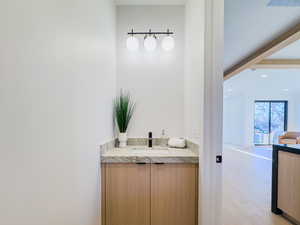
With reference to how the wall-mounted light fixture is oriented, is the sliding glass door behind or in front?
behind

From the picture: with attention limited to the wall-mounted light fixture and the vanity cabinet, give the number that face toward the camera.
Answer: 2

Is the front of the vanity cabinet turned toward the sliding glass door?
no

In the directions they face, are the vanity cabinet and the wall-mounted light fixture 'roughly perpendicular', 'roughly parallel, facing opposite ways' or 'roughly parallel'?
roughly parallel

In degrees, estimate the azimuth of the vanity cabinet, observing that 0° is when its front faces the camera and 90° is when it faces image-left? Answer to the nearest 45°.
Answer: approximately 0°

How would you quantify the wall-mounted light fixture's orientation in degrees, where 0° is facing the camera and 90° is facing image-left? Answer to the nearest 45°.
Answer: approximately 0°
